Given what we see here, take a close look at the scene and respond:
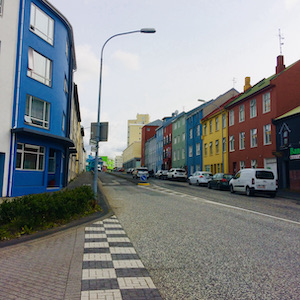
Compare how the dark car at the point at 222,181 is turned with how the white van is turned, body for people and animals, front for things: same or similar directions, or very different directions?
same or similar directions

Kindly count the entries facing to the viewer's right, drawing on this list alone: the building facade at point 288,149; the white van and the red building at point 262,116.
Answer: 0

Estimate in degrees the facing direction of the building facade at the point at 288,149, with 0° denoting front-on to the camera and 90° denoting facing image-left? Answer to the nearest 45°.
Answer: approximately 45°

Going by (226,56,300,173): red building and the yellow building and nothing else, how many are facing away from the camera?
0

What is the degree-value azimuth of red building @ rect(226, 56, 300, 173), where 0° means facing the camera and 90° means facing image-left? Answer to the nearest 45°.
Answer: approximately 45°

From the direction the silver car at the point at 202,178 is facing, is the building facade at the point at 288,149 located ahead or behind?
behind

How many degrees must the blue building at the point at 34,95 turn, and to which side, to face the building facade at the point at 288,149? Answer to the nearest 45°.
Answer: approximately 45° to its left

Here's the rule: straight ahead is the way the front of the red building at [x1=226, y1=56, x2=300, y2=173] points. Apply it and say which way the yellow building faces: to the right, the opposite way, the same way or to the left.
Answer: the same way

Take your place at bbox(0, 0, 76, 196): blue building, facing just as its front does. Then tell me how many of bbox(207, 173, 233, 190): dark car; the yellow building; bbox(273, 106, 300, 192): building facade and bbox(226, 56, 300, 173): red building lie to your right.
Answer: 0

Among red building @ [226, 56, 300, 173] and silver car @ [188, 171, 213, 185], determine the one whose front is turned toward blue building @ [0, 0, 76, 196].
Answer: the red building

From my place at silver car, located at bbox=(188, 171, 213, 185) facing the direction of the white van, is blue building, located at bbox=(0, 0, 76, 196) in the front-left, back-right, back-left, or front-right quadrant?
front-right

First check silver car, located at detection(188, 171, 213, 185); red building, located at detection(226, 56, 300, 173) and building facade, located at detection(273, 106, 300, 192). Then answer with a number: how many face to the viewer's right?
0

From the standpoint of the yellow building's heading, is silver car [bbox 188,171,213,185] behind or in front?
in front

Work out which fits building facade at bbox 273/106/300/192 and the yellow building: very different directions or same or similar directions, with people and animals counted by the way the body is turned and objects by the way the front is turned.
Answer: same or similar directions

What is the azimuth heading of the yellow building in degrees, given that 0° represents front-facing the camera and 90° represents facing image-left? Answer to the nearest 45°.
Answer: approximately 45°
